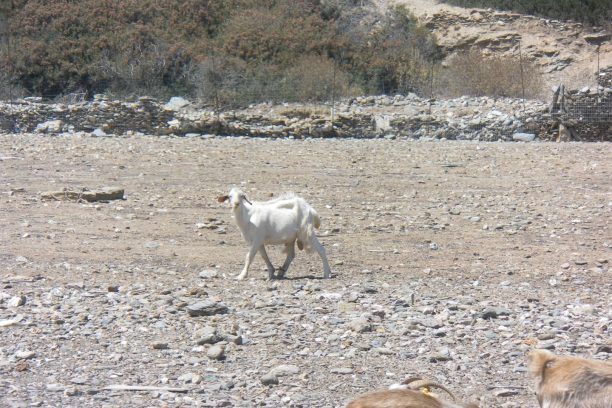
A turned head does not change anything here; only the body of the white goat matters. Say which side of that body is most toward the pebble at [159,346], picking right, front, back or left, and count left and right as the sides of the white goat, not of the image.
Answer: left

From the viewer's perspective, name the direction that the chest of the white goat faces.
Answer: to the viewer's left

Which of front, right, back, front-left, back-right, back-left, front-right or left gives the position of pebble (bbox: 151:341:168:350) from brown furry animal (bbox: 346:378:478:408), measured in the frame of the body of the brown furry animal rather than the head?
back-left

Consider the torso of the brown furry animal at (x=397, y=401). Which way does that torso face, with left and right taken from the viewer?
facing to the right of the viewer

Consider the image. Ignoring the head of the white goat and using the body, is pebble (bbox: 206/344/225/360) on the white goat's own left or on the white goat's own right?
on the white goat's own left

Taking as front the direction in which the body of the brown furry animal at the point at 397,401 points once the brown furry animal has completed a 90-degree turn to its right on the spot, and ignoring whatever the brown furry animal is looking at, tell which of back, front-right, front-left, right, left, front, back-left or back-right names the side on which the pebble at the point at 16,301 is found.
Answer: back-right

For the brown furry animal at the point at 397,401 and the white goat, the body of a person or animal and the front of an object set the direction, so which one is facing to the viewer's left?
the white goat

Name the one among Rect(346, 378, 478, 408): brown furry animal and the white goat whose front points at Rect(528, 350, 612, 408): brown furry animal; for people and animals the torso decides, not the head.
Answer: Rect(346, 378, 478, 408): brown furry animal

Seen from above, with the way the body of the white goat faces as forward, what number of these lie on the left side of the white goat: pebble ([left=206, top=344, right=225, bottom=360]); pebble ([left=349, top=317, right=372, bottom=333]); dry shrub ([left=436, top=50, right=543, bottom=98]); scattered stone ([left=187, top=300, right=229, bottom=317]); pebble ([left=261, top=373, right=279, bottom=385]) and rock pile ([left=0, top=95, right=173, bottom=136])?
4
